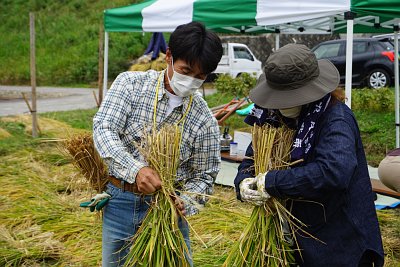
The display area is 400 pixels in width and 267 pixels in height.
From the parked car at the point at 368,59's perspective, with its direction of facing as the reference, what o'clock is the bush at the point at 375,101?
The bush is roughly at 9 o'clock from the parked car.

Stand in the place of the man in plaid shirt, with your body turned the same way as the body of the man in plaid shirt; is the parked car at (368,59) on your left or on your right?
on your left

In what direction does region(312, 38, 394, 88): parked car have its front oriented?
to the viewer's left

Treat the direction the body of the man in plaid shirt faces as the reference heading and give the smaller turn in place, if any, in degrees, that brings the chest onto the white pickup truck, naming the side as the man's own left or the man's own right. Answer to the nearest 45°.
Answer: approximately 135° to the man's own left

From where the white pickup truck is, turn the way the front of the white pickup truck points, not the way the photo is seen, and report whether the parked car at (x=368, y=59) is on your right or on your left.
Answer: on your right

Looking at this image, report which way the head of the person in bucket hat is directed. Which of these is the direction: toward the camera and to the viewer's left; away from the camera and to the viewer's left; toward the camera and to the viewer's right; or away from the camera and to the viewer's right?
toward the camera and to the viewer's left

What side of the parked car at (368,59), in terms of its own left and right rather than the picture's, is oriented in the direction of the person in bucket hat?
left

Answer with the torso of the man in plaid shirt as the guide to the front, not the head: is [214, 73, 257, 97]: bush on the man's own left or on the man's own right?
on the man's own left
